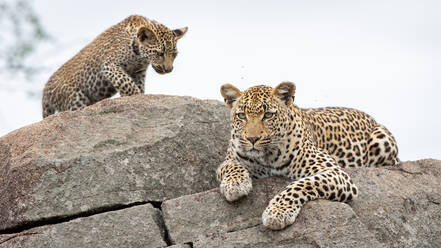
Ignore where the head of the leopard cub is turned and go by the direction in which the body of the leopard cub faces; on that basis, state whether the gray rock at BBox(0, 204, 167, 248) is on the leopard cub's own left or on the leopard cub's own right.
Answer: on the leopard cub's own right

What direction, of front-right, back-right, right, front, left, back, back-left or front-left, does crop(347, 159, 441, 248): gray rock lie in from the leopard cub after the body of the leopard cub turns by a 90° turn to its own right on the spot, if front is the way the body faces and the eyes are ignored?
front-left

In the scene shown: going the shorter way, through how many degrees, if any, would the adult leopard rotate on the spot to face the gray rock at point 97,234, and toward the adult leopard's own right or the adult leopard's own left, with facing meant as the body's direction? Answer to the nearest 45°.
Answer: approximately 45° to the adult leopard's own right

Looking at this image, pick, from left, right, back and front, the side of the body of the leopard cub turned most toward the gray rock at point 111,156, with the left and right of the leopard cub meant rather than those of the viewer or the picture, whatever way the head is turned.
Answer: right

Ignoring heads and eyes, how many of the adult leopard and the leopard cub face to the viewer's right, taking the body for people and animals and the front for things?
1

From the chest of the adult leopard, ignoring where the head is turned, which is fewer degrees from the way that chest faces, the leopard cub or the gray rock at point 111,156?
the gray rock

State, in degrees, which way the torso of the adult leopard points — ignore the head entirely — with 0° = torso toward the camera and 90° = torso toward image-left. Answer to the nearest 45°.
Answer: approximately 45°

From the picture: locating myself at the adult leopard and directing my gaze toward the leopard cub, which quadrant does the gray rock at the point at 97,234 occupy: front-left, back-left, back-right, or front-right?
front-left

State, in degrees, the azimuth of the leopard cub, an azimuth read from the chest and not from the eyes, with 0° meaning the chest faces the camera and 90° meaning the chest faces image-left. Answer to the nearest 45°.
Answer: approximately 270°
